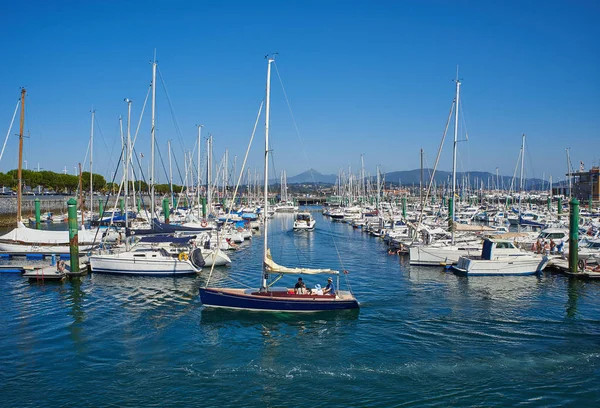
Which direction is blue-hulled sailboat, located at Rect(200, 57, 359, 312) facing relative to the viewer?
to the viewer's left

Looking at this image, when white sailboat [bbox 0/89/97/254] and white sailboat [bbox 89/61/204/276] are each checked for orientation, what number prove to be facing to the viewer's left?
2

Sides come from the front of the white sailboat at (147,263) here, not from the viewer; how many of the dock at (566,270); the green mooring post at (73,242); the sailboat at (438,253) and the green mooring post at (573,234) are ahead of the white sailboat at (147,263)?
1

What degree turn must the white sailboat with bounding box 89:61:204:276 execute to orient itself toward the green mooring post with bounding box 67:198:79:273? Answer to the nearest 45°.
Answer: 0° — it already faces it

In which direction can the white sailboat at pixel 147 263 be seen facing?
to the viewer's left

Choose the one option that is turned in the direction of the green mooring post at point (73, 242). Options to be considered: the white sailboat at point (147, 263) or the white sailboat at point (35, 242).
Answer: the white sailboat at point (147, 263)

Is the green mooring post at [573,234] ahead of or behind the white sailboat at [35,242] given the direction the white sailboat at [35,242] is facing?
behind
